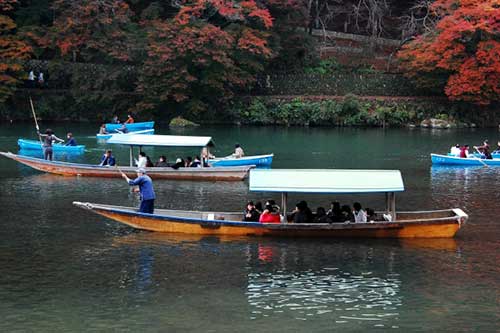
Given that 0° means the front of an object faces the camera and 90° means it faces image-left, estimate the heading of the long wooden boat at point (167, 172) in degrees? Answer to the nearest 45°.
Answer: approximately 90°

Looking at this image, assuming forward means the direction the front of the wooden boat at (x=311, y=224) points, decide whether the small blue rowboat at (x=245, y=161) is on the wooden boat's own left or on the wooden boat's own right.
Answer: on the wooden boat's own right

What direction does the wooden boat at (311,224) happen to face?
to the viewer's left

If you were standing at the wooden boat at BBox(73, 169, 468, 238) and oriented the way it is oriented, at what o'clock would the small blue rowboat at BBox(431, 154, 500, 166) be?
The small blue rowboat is roughly at 4 o'clock from the wooden boat.

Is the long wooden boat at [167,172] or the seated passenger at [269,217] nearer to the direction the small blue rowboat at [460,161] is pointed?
the long wooden boat

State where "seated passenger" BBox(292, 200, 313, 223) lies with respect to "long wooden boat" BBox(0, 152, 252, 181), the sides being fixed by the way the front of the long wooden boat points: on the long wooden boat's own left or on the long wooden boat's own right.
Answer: on the long wooden boat's own left
